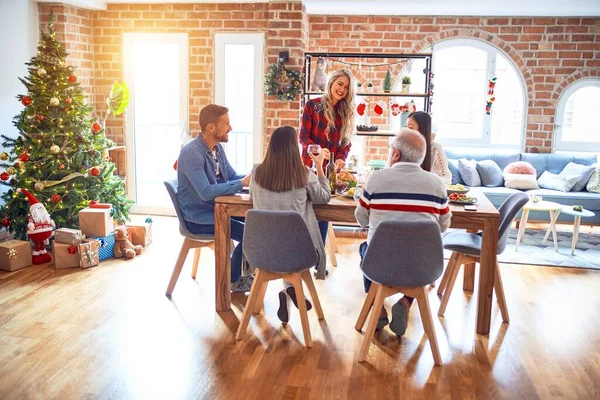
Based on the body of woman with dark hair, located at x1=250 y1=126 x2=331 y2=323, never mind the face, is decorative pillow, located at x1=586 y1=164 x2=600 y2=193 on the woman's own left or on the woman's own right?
on the woman's own right

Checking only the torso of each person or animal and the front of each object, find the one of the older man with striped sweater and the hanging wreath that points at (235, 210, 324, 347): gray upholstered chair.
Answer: the hanging wreath

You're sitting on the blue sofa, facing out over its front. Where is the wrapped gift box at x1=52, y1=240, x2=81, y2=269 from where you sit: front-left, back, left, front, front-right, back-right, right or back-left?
front-right

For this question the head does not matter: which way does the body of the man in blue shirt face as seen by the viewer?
to the viewer's right

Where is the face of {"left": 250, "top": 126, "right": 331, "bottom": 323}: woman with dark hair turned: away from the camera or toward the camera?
away from the camera

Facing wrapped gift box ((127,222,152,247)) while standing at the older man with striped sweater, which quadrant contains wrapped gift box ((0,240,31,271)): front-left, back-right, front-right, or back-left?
front-left

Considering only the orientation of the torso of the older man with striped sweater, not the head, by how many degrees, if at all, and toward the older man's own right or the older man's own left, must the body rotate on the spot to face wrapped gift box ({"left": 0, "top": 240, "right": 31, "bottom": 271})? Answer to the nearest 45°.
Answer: approximately 90° to the older man's own left

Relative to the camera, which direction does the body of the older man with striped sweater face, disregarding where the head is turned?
away from the camera

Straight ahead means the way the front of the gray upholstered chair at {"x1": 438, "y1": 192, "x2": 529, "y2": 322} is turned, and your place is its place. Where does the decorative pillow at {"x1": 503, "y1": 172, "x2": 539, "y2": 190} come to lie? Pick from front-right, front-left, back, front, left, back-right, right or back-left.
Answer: right

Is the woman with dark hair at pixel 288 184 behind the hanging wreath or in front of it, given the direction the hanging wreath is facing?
in front

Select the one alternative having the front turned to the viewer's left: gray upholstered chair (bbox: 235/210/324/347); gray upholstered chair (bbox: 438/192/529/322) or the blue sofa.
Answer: gray upholstered chair (bbox: 438/192/529/322)

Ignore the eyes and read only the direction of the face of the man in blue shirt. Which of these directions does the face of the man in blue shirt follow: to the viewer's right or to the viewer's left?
to the viewer's right

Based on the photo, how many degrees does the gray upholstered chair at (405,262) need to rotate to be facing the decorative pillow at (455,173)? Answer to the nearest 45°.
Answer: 0° — it already faces it

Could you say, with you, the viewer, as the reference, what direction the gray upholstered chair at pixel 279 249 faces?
facing away from the viewer

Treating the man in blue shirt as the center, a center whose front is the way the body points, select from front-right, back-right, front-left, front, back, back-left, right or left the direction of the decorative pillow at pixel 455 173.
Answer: front-left

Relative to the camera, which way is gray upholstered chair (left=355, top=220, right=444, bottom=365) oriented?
away from the camera

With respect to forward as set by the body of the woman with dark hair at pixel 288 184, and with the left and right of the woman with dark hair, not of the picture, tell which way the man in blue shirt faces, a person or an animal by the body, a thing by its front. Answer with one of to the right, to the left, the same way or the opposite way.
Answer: to the right

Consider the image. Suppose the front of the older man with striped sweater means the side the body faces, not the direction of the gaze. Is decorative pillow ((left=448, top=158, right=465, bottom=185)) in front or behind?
in front

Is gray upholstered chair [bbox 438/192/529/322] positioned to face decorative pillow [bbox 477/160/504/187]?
no

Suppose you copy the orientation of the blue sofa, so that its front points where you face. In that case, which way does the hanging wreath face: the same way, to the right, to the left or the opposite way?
the same way

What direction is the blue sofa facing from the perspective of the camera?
toward the camera

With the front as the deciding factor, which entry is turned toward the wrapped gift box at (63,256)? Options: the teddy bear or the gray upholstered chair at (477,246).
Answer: the gray upholstered chair

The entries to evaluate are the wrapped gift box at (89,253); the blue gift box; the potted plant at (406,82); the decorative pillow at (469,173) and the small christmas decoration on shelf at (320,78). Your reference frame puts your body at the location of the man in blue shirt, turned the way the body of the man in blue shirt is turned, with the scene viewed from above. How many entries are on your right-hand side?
0
